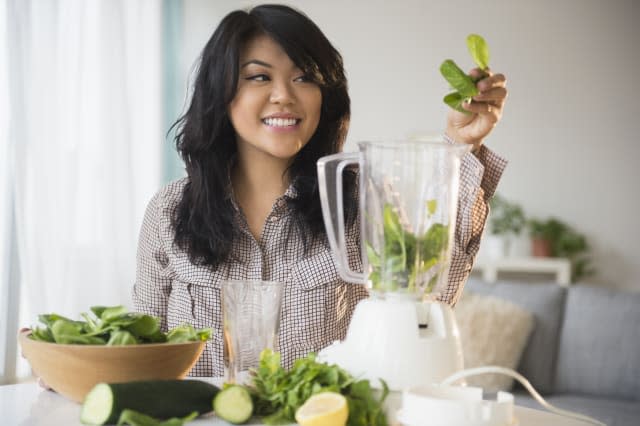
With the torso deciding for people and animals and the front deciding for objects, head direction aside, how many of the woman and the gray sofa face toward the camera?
2

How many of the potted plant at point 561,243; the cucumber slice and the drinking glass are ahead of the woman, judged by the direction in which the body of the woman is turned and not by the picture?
2

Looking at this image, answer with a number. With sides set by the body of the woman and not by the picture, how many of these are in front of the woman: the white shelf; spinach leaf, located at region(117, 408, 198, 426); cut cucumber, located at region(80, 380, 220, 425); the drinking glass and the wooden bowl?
4

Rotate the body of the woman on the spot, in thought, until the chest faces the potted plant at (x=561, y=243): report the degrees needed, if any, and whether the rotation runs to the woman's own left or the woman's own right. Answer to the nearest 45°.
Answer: approximately 135° to the woman's own left

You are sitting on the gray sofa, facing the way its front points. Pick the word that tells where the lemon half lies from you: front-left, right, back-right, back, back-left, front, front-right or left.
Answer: front

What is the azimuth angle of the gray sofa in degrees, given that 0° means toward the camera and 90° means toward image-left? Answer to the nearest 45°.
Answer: approximately 0°

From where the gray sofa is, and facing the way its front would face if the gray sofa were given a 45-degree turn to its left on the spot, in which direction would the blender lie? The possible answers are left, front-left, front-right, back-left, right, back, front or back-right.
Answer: front-right

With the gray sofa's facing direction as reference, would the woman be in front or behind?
in front

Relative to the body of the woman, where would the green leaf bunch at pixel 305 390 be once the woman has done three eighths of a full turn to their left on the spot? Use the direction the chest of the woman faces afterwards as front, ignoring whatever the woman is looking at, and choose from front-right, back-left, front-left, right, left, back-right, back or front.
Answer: back-right

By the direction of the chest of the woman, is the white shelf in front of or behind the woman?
behind

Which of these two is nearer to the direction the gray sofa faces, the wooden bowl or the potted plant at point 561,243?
the wooden bowl

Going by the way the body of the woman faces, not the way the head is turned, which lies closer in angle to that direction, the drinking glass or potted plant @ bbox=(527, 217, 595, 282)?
the drinking glass

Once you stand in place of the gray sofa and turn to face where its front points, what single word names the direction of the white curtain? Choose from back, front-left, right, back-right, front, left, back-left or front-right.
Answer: right

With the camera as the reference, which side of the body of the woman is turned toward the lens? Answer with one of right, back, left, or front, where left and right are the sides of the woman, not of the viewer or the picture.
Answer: front

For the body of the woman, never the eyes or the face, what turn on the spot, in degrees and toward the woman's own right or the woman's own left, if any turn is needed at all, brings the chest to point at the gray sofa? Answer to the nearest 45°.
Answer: approximately 135° to the woman's own left

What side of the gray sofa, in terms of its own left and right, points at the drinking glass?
front
